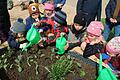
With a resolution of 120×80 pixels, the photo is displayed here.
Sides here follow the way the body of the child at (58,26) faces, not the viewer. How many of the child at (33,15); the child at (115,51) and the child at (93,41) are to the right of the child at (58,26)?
1

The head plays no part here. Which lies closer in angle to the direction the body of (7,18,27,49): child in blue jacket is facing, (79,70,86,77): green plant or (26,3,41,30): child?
the green plant

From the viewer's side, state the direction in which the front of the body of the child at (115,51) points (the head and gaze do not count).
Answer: to the viewer's left

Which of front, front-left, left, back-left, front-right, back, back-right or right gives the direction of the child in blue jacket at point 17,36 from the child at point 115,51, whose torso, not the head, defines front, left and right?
front

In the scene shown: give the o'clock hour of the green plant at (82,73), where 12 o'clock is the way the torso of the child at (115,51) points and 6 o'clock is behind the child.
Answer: The green plant is roughly at 11 o'clock from the child.

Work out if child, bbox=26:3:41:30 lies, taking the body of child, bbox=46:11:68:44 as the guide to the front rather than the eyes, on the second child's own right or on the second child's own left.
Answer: on the second child's own right

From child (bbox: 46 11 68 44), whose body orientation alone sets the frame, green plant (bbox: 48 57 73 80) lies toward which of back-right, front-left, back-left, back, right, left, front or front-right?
front-left

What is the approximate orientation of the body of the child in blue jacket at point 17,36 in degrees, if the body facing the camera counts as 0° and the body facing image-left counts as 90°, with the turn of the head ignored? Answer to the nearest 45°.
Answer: approximately 315°

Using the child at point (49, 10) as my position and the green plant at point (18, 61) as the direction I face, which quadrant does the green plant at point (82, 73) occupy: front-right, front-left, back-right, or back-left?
front-left

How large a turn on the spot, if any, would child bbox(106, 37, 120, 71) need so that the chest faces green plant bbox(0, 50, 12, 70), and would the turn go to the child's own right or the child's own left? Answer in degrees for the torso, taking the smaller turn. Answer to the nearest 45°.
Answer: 0° — they already face it

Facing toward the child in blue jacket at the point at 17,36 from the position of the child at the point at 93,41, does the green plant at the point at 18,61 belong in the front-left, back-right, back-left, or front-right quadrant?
front-left

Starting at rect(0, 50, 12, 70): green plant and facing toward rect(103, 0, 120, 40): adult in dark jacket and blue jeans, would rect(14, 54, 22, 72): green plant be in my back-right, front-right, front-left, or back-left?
front-right

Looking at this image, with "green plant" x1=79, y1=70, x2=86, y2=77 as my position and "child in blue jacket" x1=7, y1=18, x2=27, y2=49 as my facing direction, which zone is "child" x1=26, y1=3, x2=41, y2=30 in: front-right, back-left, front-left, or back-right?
front-right

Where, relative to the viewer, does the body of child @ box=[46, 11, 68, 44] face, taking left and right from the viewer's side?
facing the viewer and to the left of the viewer
